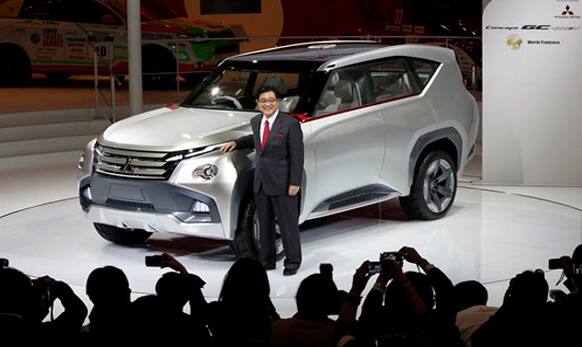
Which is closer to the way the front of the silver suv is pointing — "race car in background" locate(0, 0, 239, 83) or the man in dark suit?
the man in dark suit

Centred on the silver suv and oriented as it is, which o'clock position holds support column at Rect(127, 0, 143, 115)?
The support column is roughly at 4 o'clock from the silver suv.

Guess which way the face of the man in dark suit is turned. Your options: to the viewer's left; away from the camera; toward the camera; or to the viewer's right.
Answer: toward the camera

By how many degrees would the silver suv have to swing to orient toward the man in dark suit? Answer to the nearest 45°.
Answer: approximately 45° to its left

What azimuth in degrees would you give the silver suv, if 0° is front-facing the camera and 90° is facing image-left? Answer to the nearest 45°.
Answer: approximately 45°

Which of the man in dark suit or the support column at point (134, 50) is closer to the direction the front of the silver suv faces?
the man in dark suit

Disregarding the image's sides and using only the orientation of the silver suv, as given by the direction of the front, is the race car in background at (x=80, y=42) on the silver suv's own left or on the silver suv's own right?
on the silver suv's own right
